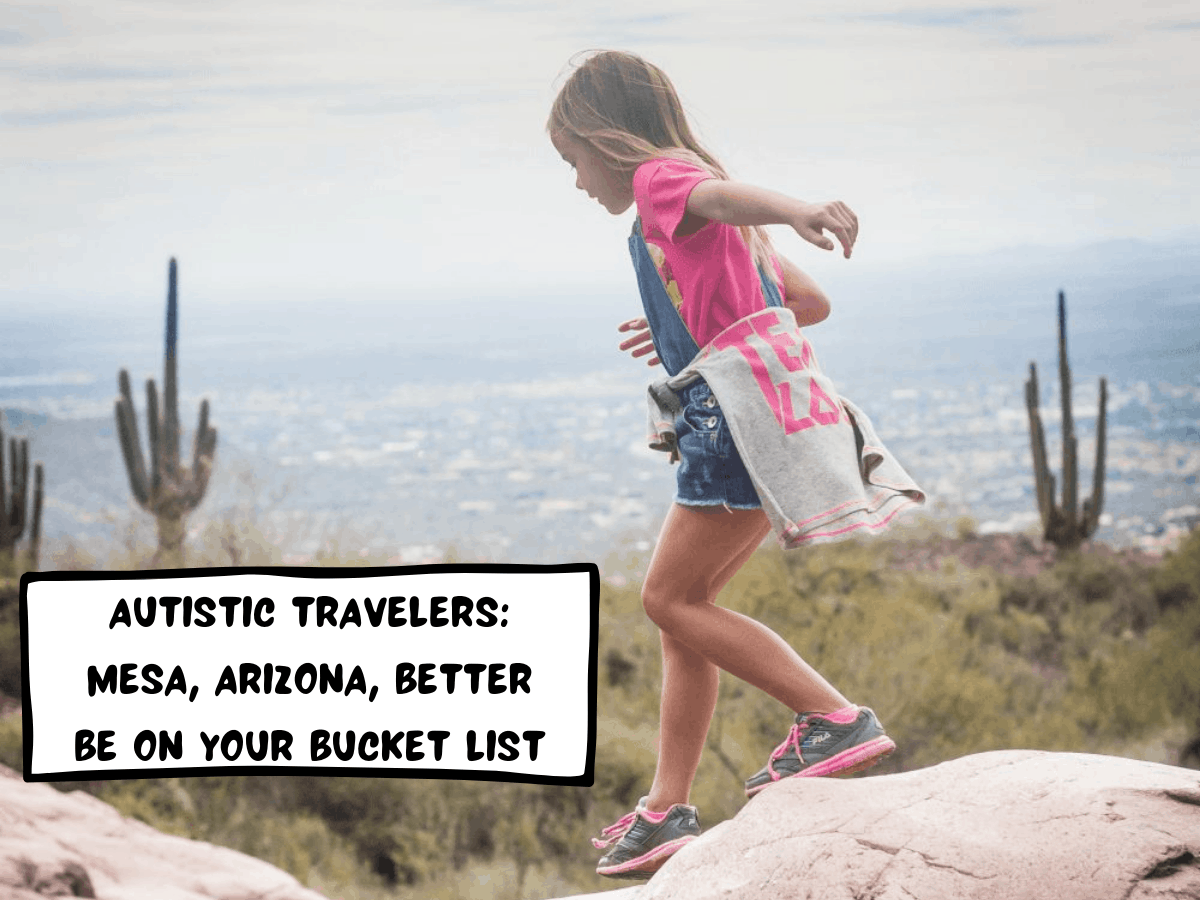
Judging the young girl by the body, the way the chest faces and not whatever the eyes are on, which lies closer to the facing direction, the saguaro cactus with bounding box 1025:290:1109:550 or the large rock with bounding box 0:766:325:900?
the large rock

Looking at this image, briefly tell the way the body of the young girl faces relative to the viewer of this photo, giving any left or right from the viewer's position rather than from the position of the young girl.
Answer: facing to the left of the viewer

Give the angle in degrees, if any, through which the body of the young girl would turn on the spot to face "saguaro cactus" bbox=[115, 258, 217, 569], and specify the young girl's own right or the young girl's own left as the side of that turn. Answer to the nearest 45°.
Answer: approximately 45° to the young girl's own right

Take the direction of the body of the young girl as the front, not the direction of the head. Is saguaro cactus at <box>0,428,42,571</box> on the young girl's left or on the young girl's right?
on the young girl's right

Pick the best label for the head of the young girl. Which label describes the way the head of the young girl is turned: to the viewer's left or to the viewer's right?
to the viewer's left

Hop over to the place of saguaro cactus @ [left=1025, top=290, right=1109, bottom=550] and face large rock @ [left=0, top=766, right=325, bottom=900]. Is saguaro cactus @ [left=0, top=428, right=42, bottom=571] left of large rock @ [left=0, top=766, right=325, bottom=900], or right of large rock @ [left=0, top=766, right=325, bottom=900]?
right

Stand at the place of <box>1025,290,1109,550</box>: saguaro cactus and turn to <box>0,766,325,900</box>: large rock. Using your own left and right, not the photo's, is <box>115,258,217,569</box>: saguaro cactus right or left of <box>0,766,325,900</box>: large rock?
right

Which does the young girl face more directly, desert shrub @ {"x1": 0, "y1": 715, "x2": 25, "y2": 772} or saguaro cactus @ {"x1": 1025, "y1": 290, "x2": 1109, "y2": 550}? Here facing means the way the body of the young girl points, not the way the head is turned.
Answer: the desert shrub

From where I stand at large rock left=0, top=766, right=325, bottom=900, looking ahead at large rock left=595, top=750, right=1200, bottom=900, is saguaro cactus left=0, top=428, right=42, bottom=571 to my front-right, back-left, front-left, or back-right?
back-left

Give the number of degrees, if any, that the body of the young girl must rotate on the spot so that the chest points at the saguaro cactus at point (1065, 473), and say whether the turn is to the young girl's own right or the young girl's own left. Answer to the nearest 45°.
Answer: approximately 90° to the young girl's own right
